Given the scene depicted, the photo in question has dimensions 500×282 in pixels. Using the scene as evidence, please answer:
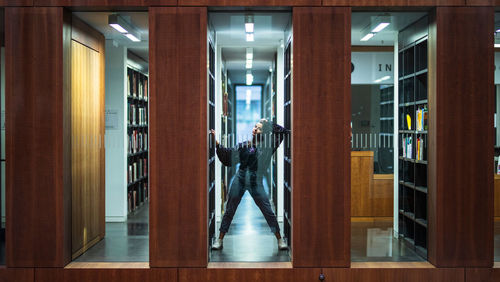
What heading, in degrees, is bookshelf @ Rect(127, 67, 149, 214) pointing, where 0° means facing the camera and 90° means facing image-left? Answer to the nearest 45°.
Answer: approximately 270°

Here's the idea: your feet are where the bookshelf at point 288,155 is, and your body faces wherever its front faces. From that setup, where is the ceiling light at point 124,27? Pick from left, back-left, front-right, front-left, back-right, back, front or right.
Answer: front

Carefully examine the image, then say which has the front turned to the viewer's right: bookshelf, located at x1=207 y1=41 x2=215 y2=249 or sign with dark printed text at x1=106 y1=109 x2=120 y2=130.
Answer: the bookshelf

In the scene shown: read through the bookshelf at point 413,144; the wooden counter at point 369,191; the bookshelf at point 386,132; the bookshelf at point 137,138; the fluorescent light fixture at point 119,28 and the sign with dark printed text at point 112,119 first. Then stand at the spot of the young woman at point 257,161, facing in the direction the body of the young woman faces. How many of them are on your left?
3

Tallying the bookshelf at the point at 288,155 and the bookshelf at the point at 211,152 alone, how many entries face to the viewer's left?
1

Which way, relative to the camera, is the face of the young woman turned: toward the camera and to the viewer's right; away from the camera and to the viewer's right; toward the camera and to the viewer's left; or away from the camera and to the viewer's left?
toward the camera and to the viewer's left

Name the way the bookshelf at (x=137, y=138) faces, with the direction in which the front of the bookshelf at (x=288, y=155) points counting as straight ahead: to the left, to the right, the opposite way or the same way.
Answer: the opposite way

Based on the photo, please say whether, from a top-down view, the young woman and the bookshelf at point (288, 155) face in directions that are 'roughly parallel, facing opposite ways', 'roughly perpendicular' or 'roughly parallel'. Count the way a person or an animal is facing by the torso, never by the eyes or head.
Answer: roughly perpendicular

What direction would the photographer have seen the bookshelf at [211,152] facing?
facing to the right of the viewer

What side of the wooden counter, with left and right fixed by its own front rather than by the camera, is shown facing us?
front

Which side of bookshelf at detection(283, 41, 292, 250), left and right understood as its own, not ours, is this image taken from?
left
